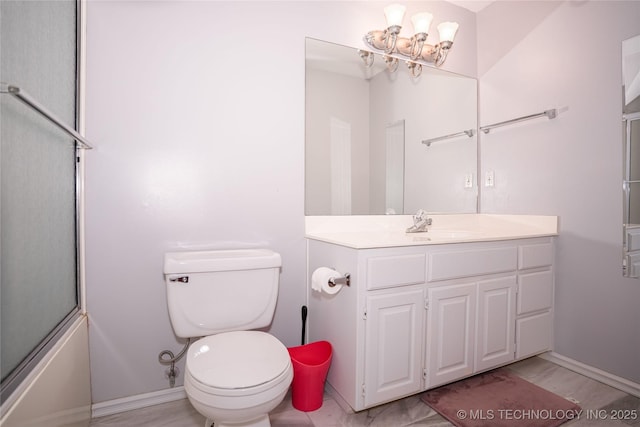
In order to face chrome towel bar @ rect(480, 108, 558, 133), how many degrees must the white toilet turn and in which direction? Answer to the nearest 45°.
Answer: approximately 90° to its left

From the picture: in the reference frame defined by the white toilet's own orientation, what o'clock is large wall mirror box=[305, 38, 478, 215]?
The large wall mirror is roughly at 8 o'clock from the white toilet.

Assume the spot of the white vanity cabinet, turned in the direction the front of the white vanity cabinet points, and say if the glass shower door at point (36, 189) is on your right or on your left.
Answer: on your right

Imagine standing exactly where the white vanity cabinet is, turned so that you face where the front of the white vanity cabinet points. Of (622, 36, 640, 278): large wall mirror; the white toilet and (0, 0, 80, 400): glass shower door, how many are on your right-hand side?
2

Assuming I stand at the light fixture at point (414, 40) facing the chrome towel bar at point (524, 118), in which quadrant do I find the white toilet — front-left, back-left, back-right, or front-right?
back-right
